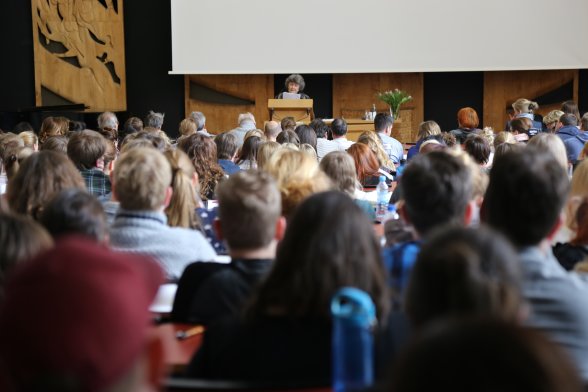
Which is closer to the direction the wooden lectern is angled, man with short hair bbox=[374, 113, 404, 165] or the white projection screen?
the man with short hair

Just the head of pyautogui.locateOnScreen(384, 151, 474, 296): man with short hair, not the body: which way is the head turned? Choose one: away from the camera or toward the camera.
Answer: away from the camera

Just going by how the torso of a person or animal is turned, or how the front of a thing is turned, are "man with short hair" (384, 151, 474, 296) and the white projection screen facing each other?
yes

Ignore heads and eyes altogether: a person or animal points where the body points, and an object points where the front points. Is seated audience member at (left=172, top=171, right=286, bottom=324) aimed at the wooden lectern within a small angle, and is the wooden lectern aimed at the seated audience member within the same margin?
yes

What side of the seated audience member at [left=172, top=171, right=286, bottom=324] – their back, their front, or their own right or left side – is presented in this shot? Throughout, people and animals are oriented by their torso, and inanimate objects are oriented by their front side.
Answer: back

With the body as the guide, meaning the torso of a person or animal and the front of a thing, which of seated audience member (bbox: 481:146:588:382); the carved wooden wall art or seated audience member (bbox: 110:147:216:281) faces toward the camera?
the carved wooden wall art

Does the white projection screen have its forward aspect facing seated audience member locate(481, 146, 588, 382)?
yes

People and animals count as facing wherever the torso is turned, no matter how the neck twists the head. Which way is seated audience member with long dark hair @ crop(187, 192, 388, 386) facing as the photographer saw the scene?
facing away from the viewer

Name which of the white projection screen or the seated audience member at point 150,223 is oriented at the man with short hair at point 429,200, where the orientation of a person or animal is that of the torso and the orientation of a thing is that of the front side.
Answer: the white projection screen

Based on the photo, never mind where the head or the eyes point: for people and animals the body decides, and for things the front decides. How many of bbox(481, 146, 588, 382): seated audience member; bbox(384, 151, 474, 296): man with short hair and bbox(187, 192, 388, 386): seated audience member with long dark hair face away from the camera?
3

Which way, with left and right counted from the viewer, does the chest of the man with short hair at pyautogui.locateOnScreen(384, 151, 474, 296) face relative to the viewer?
facing away from the viewer

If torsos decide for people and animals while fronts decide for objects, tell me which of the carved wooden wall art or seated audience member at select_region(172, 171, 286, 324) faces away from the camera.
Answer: the seated audience member

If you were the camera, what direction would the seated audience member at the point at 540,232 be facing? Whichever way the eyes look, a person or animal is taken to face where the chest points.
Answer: facing away from the viewer

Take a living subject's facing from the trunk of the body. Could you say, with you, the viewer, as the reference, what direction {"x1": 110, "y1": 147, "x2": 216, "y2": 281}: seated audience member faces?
facing away from the viewer

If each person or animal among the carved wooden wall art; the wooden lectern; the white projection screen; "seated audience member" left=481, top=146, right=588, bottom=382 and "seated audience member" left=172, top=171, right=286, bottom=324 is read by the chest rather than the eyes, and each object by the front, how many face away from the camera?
2

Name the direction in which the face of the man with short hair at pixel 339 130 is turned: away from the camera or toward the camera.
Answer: away from the camera
